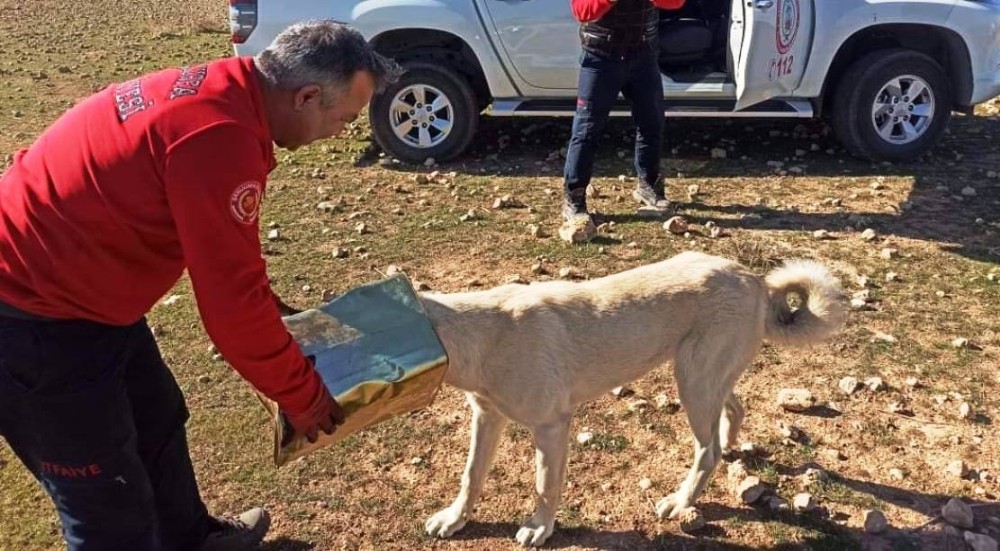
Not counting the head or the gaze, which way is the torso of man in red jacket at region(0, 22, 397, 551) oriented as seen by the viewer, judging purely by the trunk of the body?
to the viewer's right

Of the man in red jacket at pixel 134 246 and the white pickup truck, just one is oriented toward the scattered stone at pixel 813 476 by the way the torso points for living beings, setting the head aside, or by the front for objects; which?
the man in red jacket

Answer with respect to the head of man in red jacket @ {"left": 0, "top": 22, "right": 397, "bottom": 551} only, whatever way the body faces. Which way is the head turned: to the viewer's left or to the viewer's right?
to the viewer's right

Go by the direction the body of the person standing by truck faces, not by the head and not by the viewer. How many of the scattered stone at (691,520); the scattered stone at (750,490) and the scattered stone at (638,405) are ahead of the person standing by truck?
3

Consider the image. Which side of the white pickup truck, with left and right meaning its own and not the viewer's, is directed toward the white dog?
right

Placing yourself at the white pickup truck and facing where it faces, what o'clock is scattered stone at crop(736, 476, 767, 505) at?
The scattered stone is roughly at 3 o'clock from the white pickup truck.

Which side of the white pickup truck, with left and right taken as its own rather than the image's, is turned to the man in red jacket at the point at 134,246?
right

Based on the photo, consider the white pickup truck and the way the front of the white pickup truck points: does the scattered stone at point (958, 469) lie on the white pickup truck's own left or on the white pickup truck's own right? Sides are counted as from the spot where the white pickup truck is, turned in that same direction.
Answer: on the white pickup truck's own right

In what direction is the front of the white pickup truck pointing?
to the viewer's right

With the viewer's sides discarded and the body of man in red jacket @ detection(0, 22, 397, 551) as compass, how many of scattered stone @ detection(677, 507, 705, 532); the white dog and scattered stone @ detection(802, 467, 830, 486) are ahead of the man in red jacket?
3
